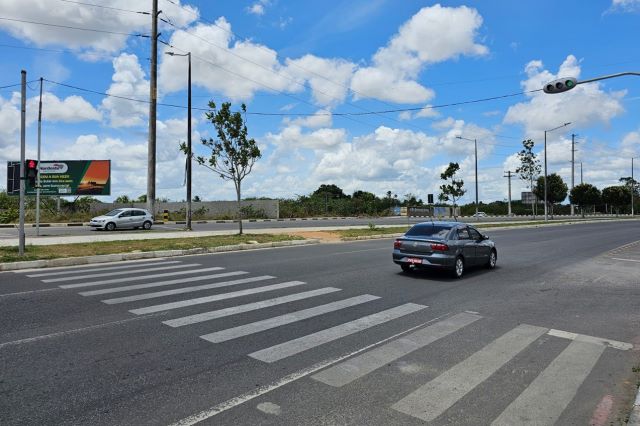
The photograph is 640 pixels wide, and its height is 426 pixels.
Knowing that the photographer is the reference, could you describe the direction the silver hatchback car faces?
facing the viewer and to the left of the viewer

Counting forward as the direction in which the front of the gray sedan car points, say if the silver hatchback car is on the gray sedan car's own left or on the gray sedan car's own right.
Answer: on the gray sedan car's own left

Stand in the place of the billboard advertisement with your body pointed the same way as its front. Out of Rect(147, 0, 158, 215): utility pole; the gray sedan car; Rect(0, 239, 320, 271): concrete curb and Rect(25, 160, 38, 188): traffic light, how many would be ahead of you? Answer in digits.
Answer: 4

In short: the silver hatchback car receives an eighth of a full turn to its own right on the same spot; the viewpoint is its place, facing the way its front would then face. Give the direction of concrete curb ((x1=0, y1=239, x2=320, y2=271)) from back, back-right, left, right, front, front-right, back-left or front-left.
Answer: left

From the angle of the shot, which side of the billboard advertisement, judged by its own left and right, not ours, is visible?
front

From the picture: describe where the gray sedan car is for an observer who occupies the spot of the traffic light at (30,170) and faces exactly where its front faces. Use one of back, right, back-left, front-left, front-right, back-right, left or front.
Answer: front-left

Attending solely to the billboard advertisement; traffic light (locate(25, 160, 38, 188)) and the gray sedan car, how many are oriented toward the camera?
2

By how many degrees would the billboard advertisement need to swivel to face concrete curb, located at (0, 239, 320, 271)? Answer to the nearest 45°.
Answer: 0° — it already faces it

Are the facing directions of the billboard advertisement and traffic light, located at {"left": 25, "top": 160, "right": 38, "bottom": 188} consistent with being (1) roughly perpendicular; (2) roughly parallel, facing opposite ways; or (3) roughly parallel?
roughly parallel

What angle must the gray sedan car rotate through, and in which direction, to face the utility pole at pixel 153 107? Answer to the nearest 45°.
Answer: approximately 90° to its left

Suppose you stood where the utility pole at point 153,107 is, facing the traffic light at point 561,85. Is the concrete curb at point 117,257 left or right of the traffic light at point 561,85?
right

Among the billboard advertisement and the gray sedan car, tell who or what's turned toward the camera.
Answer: the billboard advertisement

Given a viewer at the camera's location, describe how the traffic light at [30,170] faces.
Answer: facing the viewer

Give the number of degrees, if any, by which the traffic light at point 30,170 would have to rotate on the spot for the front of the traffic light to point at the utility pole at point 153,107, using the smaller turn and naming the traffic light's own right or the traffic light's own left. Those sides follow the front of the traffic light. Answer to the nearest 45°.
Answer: approximately 135° to the traffic light's own left

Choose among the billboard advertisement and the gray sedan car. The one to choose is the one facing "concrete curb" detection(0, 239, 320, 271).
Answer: the billboard advertisement

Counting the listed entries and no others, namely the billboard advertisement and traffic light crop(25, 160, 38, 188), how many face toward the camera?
2

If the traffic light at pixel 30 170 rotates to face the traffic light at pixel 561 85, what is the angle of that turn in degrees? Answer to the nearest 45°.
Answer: approximately 45° to its left
